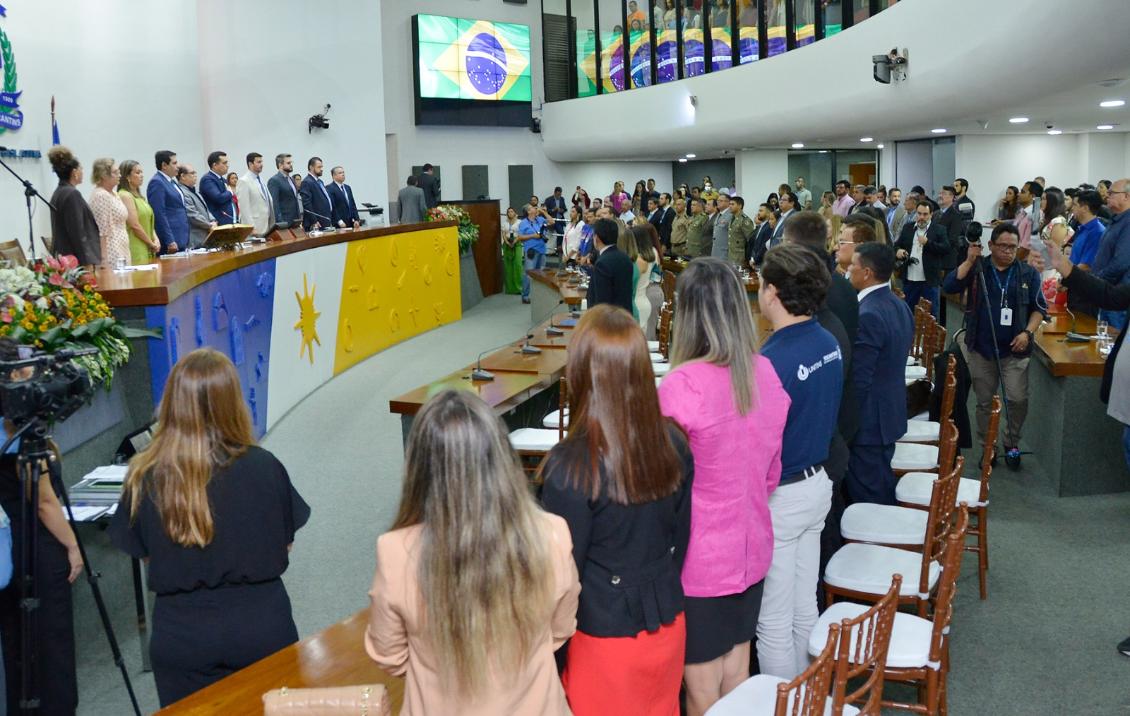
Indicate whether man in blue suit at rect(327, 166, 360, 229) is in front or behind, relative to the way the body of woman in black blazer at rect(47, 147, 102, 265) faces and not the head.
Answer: in front

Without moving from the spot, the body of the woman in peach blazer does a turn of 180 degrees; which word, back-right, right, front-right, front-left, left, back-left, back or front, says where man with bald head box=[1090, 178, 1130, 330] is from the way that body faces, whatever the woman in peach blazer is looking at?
back-left

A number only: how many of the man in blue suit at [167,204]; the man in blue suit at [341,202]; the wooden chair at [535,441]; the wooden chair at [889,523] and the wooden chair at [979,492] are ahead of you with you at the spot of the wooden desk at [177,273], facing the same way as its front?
3

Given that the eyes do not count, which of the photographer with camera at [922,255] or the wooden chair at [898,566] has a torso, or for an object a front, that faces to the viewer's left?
the wooden chair

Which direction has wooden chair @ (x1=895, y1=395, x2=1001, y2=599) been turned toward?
to the viewer's left

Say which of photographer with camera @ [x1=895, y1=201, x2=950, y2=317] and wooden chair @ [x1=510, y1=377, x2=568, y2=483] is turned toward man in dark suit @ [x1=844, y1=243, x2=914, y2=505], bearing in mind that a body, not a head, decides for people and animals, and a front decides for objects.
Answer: the photographer with camera

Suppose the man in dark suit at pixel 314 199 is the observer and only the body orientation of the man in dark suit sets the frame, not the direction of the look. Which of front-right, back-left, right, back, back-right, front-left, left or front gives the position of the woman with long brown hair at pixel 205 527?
front-right

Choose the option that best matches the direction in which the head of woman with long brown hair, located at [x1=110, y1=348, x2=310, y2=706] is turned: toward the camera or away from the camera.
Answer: away from the camera

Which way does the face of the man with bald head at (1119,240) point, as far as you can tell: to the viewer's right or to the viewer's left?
to the viewer's left

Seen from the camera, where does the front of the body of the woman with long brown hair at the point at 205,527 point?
away from the camera

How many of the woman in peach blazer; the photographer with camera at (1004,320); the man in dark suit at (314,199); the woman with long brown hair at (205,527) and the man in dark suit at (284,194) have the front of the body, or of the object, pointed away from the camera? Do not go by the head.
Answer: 2
